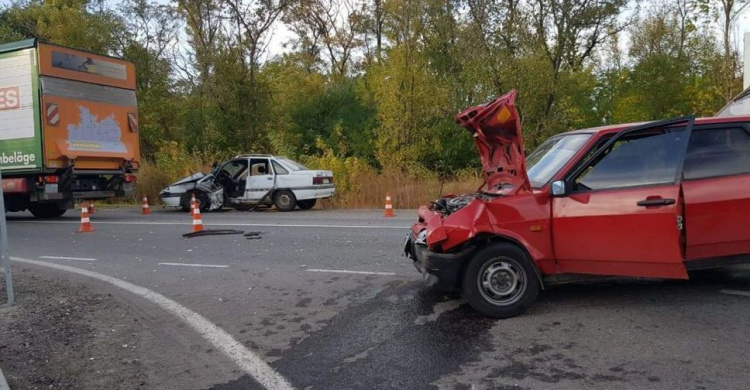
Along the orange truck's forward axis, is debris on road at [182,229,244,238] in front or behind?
behind

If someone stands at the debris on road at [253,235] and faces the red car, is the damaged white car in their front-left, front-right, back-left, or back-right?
back-left

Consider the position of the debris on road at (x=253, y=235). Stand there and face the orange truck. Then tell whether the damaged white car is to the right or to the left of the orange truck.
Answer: right

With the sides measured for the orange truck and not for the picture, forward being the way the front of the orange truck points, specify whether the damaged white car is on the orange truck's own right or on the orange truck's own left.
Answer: on the orange truck's own right

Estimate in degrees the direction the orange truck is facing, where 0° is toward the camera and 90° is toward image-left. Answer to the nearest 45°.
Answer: approximately 135°

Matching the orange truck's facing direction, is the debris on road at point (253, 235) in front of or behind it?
behind

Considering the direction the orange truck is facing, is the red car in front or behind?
behind
